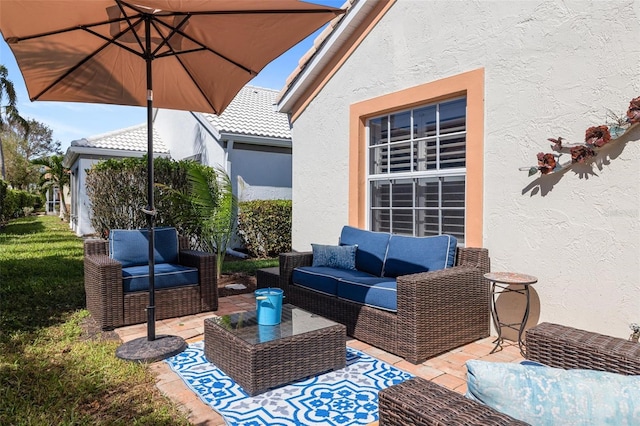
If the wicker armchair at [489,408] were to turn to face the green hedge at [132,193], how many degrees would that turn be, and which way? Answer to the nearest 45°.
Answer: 0° — it already faces it

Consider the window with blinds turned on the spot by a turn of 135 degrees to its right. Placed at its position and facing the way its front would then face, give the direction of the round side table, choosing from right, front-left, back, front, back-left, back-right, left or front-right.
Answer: back-right

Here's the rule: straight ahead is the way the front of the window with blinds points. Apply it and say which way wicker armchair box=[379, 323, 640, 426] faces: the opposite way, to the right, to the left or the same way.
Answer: to the right

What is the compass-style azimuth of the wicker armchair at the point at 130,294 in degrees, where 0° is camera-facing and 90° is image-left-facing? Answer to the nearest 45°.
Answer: approximately 315°

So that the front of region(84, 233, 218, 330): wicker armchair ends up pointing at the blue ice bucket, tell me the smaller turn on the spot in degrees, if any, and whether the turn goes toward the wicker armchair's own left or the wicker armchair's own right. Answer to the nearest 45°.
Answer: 0° — it already faces it

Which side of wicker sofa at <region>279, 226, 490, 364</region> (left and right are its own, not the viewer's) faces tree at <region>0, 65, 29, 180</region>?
right

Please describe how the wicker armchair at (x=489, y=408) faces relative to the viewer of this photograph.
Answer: facing away from the viewer and to the left of the viewer

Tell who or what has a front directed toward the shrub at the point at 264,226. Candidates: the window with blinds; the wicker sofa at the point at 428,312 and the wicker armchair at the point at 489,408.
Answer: the wicker armchair at the point at 489,408
